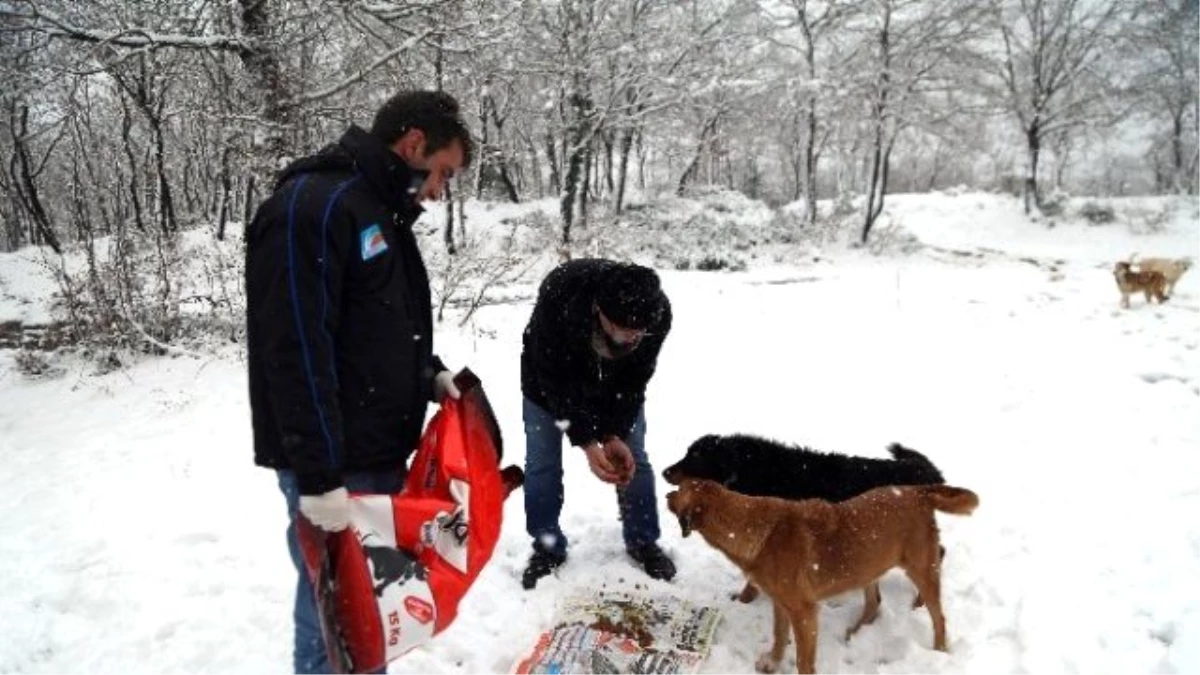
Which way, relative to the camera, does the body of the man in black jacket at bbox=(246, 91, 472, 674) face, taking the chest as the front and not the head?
to the viewer's right

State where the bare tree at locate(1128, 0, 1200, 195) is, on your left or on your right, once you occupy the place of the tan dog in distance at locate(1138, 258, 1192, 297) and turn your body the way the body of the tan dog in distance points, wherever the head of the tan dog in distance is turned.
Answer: on your left

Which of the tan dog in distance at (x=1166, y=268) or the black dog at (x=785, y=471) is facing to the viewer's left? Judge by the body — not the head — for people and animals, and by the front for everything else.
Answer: the black dog

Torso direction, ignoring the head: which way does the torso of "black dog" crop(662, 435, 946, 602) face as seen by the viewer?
to the viewer's left

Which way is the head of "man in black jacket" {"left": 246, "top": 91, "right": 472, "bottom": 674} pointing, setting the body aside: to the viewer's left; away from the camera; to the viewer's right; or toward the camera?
to the viewer's right

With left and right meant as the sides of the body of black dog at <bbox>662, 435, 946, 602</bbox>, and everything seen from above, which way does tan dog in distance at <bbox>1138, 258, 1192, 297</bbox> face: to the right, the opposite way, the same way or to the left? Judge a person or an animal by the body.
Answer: the opposite way

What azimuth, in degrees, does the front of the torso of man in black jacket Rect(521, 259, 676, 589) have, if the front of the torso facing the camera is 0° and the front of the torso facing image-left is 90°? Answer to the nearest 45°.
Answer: approximately 0°

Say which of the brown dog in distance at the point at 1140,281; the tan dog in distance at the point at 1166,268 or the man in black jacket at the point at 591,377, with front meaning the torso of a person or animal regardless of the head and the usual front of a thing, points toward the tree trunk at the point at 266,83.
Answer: the brown dog in distance at the point at 1140,281

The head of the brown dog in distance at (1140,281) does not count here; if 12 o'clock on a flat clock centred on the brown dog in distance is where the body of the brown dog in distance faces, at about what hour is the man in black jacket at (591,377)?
The man in black jacket is roughly at 9 o'clock from the brown dog in distance.

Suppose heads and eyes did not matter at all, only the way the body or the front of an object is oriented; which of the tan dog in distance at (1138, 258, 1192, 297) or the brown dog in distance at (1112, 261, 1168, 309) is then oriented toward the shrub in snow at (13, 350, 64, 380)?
the brown dog in distance at (1112, 261, 1168, 309)

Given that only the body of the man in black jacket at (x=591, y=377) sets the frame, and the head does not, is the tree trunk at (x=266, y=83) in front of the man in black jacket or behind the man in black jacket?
behind

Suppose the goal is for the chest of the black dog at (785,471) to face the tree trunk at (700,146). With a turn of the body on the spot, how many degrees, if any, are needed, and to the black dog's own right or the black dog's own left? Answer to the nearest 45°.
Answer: approximately 90° to the black dog's own right
